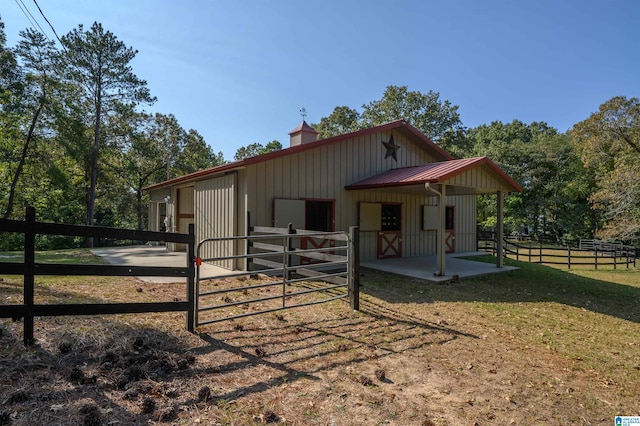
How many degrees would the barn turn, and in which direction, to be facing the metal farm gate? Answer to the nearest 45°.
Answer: approximately 45° to its right

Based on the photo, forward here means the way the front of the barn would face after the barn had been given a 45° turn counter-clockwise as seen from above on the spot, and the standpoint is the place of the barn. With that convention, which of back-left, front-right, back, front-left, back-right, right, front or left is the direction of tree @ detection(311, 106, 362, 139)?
left

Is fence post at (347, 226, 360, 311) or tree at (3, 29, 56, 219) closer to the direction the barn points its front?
the fence post

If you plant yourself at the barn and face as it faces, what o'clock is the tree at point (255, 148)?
The tree is roughly at 7 o'clock from the barn.

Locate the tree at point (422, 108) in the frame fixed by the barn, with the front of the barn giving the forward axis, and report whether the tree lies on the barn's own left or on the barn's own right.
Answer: on the barn's own left

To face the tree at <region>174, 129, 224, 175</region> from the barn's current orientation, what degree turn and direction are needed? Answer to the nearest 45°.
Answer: approximately 180°

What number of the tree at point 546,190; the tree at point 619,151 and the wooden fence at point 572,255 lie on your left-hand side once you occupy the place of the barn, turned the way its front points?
3

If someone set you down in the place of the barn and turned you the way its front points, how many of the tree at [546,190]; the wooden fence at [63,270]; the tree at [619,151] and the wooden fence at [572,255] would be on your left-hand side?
3

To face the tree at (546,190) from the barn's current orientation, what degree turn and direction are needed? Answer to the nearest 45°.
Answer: approximately 90° to its left

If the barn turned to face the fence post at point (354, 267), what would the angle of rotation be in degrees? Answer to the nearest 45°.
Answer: approximately 45° to its right

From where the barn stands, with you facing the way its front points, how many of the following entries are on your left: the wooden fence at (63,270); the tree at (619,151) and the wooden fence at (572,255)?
2

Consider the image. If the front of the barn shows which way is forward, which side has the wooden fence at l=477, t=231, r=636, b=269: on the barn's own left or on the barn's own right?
on the barn's own left

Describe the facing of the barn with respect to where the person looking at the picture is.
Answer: facing the viewer and to the right of the viewer
